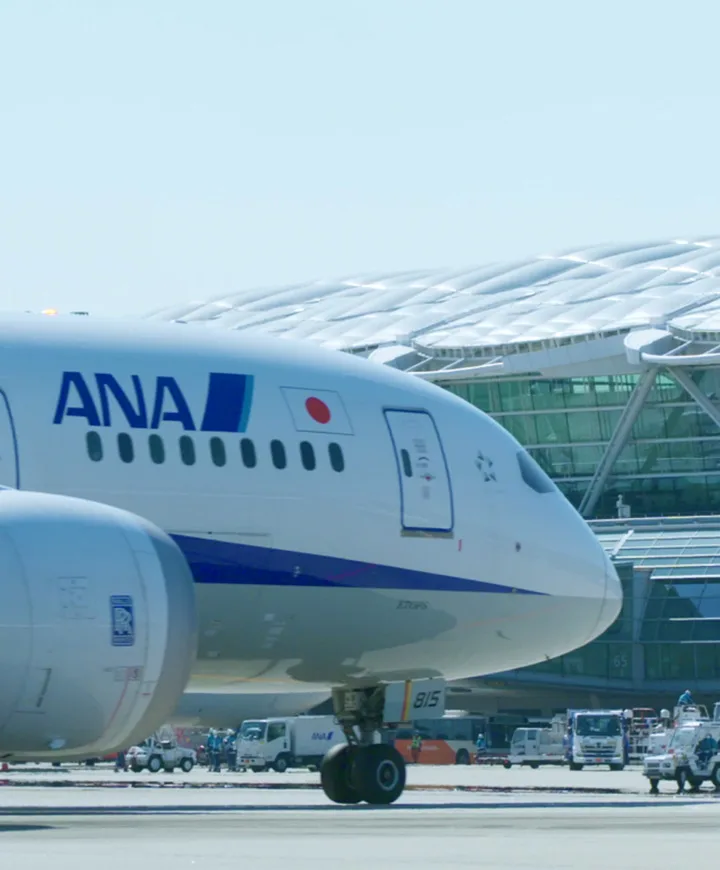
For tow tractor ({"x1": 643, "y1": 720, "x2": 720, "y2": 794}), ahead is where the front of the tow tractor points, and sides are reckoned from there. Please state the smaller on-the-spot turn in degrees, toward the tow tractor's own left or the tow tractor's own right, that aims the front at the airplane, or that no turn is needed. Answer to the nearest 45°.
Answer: approximately 45° to the tow tractor's own left
